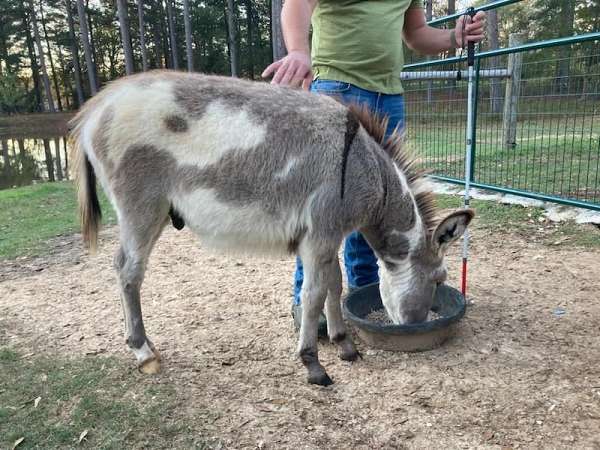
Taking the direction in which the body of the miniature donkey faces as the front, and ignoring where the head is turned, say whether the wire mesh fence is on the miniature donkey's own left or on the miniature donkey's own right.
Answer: on the miniature donkey's own left

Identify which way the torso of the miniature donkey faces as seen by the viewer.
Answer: to the viewer's right

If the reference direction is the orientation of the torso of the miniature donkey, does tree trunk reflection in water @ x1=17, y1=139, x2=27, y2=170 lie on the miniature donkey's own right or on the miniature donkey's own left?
on the miniature donkey's own left

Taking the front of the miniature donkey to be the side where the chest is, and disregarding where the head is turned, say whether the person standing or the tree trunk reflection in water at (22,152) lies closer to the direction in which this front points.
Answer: the person standing

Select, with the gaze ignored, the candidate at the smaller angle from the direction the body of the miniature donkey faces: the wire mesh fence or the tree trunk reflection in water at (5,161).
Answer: the wire mesh fence

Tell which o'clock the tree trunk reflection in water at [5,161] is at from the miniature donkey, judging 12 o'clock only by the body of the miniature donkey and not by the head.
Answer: The tree trunk reflection in water is roughly at 8 o'clock from the miniature donkey.

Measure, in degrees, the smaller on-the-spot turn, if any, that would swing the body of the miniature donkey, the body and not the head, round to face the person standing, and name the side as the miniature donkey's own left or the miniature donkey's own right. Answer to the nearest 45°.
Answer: approximately 45° to the miniature donkey's own left
